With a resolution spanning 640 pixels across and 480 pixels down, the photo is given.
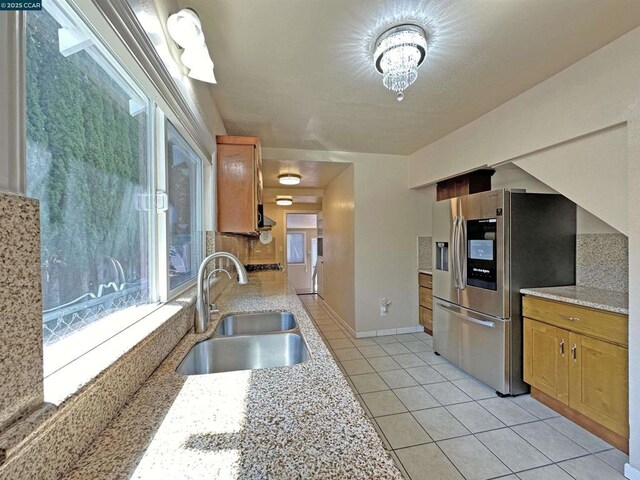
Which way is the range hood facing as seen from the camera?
to the viewer's right

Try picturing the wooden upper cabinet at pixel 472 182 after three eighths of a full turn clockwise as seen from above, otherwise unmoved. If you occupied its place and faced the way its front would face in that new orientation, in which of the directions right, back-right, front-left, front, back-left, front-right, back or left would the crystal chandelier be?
back

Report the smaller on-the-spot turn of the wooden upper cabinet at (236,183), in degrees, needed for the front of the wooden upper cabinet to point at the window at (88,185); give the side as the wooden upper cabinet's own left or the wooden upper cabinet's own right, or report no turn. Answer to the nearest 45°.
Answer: approximately 90° to the wooden upper cabinet's own right

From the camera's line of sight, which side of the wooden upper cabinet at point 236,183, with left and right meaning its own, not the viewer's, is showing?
right

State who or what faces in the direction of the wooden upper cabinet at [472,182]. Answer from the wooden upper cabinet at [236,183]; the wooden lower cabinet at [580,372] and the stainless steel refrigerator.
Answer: the wooden upper cabinet at [236,183]

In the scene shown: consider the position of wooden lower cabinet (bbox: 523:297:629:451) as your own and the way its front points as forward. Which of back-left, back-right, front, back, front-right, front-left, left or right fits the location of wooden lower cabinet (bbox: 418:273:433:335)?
right

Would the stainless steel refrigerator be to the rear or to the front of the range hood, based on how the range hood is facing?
to the front

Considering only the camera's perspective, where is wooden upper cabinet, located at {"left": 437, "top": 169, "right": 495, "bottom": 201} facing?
facing the viewer and to the left of the viewer

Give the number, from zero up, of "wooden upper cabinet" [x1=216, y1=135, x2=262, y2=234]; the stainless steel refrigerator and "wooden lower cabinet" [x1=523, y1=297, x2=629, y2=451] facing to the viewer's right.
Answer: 1

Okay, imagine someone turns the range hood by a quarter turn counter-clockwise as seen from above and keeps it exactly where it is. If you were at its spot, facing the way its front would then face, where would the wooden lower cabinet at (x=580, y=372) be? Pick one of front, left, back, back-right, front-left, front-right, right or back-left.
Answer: back-right

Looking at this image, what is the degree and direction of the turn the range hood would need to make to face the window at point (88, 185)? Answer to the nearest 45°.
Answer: approximately 90° to its right

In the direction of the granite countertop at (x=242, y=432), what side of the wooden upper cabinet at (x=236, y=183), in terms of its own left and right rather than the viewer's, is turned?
right

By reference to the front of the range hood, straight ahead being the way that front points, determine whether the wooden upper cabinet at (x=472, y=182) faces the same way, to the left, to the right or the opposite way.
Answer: the opposite way
